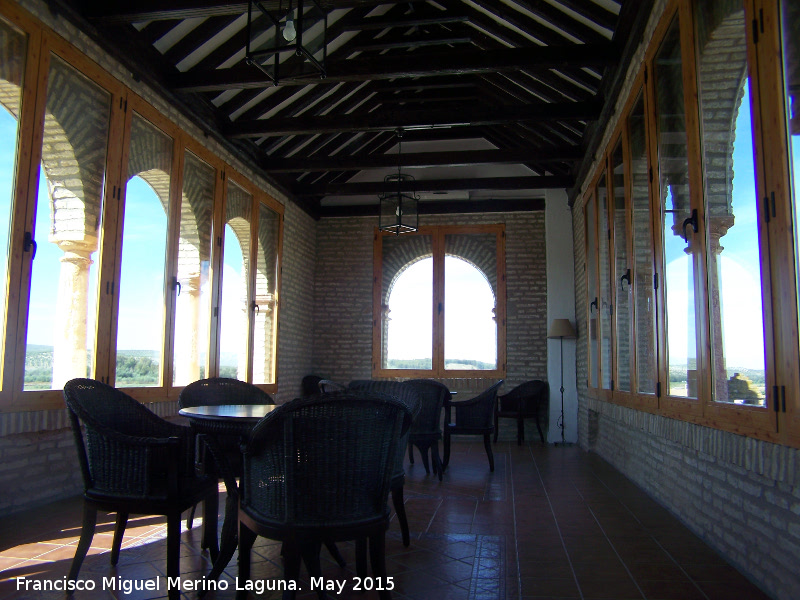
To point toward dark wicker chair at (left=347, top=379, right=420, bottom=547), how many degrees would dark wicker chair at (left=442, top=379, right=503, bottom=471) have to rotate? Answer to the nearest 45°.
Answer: approximately 90° to its left

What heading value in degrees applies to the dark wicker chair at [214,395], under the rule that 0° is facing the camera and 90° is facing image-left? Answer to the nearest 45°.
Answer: approximately 0°

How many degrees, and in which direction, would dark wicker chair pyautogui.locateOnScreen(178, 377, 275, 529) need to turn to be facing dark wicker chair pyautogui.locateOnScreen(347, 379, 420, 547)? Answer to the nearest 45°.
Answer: approximately 45° to its left

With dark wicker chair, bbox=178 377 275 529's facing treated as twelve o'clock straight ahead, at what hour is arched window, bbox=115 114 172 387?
The arched window is roughly at 5 o'clock from the dark wicker chair.

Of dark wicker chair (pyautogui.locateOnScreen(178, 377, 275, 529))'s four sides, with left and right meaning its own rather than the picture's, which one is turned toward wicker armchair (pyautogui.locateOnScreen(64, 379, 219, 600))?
front

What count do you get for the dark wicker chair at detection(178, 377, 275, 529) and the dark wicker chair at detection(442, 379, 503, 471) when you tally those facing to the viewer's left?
1

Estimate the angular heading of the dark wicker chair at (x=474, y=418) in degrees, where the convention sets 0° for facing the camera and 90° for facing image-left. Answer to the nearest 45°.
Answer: approximately 90°

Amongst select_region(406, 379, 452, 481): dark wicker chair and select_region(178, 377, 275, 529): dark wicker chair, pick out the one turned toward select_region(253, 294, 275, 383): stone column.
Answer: select_region(406, 379, 452, 481): dark wicker chair

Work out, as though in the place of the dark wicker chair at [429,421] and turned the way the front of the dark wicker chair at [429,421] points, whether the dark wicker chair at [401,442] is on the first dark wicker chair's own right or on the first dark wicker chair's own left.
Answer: on the first dark wicker chair's own left
